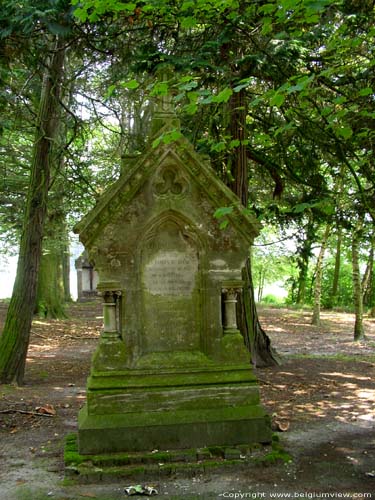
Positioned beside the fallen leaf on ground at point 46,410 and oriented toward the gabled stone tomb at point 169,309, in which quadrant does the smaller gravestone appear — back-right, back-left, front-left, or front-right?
back-left

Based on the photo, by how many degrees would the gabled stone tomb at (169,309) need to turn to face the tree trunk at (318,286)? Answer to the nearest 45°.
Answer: approximately 180°

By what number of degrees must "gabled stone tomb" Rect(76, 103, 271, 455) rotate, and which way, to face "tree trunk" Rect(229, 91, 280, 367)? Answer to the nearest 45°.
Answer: approximately 180°

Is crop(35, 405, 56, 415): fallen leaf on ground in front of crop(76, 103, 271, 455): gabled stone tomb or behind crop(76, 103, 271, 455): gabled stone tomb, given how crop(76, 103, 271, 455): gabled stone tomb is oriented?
behind

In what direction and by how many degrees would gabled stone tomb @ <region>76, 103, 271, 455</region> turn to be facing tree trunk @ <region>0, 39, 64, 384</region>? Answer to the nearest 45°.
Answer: approximately 135° to its right

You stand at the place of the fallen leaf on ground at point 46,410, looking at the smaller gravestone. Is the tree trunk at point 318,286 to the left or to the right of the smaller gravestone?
right

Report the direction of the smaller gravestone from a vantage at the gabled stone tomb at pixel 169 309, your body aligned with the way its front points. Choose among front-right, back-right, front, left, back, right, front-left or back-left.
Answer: back

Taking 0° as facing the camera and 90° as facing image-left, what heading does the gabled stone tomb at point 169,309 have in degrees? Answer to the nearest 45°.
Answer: approximately 0°

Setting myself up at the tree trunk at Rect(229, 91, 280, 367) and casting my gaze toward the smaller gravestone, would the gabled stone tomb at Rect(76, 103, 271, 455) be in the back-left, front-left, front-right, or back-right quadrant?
back-left
